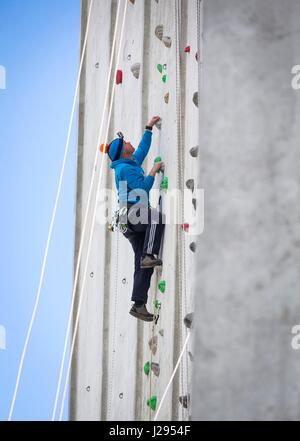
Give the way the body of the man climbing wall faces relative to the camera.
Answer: to the viewer's right
